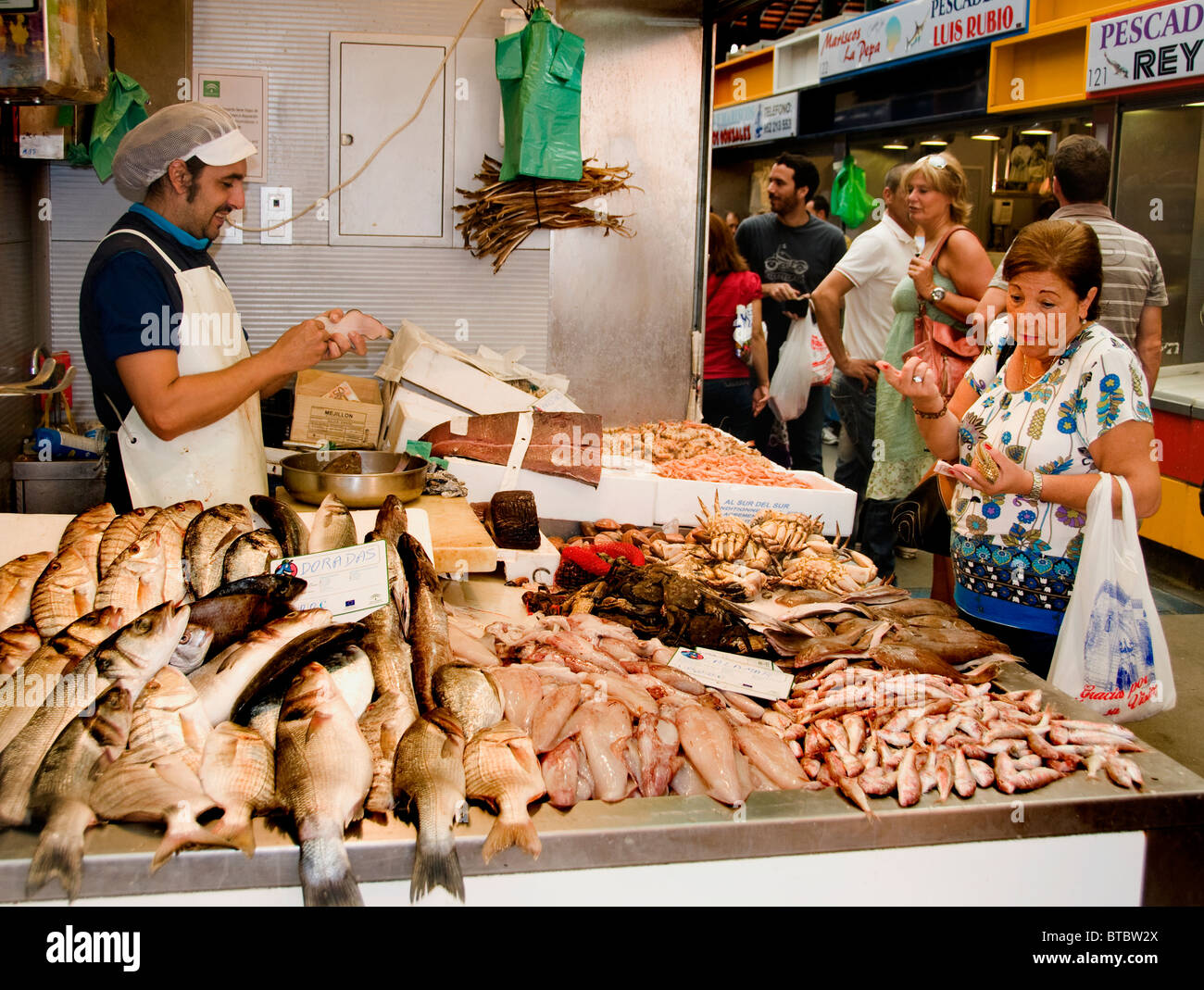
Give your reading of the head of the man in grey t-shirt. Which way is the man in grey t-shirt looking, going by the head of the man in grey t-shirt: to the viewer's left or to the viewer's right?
to the viewer's left

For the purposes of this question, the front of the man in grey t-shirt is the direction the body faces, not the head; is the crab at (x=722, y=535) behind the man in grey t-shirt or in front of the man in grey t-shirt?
in front

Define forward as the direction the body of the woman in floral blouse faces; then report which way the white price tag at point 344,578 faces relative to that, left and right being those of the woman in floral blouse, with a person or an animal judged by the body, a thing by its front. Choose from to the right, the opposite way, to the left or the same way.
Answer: to the left

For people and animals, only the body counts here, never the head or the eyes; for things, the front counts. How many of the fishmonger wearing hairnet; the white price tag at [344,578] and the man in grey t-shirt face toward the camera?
2

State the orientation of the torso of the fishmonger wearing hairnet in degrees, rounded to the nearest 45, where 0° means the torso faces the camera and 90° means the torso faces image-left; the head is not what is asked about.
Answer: approximately 270°

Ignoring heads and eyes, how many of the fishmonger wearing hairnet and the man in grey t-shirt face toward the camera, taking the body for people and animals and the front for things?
1

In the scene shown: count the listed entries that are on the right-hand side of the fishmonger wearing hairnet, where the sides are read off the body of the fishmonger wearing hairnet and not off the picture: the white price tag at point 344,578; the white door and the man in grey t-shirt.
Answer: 1
